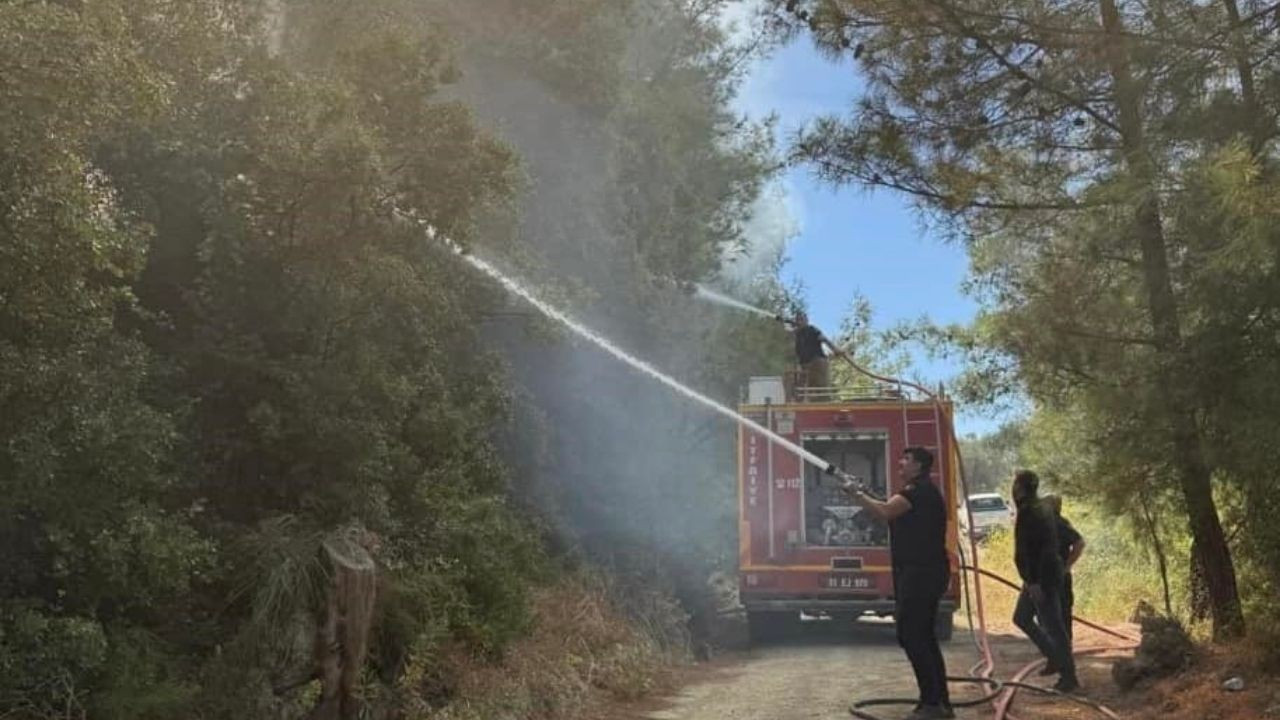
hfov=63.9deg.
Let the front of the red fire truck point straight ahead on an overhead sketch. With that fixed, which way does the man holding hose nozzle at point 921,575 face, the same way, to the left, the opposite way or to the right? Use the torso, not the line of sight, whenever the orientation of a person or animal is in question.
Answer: to the left

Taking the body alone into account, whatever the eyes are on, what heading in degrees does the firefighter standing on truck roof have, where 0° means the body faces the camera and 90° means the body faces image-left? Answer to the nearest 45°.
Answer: approximately 90°

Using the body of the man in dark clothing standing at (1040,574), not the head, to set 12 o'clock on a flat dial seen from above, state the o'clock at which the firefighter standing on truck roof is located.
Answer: The firefighter standing on truck roof is roughly at 2 o'clock from the man in dark clothing standing.

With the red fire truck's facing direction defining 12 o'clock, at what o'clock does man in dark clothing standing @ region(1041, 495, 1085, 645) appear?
The man in dark clothing standing is roughly at 5 o'clock from the red fire truck.

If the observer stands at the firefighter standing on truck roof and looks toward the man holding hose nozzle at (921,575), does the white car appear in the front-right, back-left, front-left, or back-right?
back-left

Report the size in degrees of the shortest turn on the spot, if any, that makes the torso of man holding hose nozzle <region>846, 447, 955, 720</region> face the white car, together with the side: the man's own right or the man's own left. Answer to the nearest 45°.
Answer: approximately 90° to the man's own right

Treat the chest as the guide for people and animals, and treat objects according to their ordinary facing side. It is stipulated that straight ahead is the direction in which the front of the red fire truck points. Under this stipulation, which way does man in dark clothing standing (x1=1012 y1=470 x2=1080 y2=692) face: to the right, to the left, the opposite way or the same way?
to the left

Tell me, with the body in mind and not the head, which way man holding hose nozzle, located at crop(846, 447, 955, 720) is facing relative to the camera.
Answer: to the viewer's left

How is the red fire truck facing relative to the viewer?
away from the camera

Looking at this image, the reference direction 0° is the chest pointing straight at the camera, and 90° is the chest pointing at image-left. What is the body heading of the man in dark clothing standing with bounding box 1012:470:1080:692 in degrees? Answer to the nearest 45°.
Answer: approximately 90°

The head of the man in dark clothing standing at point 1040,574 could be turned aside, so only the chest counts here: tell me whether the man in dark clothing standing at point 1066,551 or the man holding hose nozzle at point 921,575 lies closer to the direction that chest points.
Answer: the man holding hose nozzle

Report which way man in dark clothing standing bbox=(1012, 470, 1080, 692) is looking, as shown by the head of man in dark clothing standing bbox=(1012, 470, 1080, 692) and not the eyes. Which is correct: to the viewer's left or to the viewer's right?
to the viewer's left
